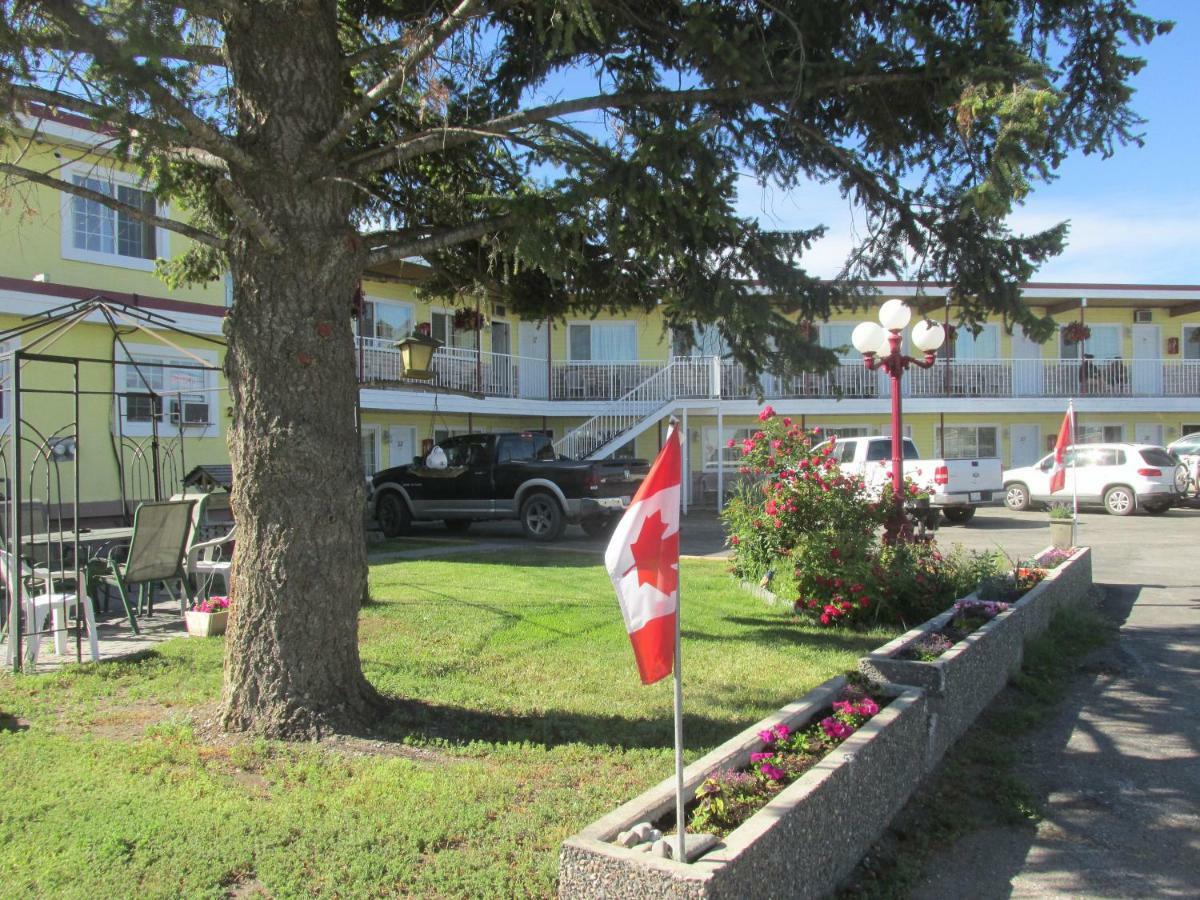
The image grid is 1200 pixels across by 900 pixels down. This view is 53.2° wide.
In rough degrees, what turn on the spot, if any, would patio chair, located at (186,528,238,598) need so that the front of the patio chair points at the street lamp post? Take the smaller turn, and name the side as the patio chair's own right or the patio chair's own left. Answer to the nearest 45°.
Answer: approximately 180°

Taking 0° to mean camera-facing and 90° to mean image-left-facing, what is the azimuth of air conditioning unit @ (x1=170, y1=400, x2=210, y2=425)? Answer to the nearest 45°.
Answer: approximately 0°

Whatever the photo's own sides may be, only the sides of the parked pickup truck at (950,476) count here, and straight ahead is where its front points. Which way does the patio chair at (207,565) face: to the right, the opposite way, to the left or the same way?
to the left

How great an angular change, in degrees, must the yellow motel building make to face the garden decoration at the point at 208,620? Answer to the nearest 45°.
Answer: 0° — it already faces it

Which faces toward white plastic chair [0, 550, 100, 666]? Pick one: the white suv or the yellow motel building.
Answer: the yellow motel building

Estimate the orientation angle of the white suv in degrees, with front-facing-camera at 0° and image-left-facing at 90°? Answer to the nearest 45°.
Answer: approximately 135°

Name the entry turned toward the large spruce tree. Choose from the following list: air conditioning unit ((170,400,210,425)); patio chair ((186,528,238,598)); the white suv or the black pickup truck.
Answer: the air conditioning unit

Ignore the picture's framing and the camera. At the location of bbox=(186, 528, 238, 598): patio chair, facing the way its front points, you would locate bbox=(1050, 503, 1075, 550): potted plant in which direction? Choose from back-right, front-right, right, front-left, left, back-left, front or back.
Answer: back

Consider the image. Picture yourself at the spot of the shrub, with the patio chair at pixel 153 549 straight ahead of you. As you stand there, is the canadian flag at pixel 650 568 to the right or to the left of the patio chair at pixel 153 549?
left

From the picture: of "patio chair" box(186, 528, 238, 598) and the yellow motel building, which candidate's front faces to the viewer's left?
the patio chair

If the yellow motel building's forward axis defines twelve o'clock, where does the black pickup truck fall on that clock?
The black pickup truck is roughly at 12 o'clock from the yellow motel building.
